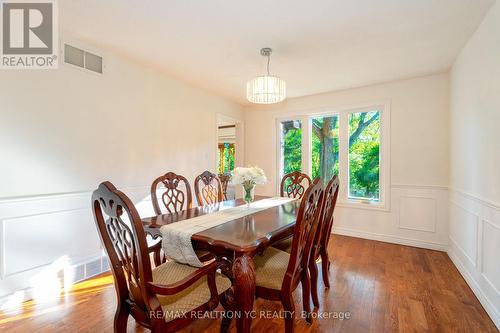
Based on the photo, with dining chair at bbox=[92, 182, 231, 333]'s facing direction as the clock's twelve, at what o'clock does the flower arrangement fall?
The flower arrangement is roughly at 12 o'clock from the dining chair.

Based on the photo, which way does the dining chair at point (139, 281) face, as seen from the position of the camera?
facing away from the viewer and to the right of the viewer

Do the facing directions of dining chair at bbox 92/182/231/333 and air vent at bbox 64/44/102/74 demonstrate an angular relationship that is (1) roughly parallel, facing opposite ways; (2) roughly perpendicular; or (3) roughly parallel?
roughly perpendicular

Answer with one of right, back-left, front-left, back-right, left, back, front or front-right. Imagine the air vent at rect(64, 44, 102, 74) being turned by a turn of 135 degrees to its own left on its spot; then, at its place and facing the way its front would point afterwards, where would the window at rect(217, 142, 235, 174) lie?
front-right

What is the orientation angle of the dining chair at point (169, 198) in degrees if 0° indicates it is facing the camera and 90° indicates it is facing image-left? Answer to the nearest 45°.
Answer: approximately 315°

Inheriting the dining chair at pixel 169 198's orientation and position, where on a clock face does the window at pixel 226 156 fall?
The window is roughly at 8 o'clock from the dining chair.

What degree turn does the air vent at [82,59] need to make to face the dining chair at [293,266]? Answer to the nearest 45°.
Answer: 0° — it already faces it

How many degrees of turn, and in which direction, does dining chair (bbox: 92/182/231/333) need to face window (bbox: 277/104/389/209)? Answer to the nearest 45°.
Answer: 0° — it already faces it

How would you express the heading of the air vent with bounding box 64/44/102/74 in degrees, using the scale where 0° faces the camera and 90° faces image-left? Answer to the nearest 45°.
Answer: approximately 315°
